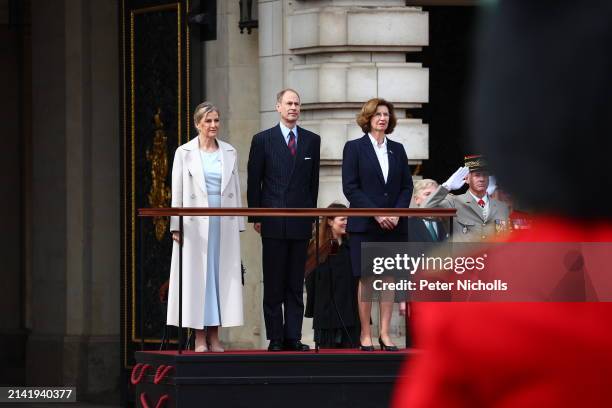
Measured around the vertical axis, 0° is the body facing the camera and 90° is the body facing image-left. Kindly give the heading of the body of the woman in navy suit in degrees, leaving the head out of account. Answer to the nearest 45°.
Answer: approximately 315°

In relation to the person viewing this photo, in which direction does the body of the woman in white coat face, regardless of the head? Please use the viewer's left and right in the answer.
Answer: facing the viewer and to the right of the viewer

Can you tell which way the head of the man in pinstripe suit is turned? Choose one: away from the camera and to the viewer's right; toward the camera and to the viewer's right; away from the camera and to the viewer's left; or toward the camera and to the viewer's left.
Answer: toward the camera and to the viewer's right

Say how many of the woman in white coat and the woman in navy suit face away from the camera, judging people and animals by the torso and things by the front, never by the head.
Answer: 0

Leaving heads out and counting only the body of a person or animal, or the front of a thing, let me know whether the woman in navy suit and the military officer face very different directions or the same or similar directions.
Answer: same or similar directions

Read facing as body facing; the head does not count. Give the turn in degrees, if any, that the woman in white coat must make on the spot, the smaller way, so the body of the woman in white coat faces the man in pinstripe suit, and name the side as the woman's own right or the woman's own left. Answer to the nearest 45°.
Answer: approximately 45° to the woman's own left

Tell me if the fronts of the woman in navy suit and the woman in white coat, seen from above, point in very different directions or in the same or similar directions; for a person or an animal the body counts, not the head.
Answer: same or similar directions

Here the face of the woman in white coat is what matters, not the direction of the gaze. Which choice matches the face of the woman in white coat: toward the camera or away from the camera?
toward the camera

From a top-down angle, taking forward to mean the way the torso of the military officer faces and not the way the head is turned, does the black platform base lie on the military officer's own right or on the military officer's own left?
on the military officer's own right

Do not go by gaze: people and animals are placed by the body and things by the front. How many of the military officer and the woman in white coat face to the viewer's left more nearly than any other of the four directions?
0

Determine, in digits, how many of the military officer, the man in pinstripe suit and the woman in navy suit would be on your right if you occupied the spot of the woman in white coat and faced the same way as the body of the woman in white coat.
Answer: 0
